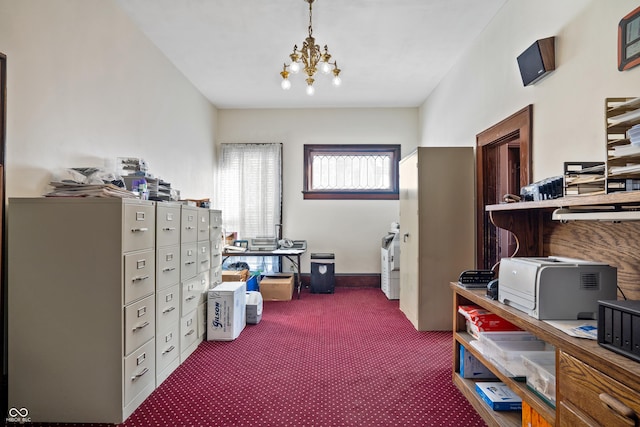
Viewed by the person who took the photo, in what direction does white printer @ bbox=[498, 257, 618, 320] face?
facing the viewer and to the left of the viewer

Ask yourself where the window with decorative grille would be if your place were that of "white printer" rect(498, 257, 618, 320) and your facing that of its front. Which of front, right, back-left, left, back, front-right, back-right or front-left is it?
right

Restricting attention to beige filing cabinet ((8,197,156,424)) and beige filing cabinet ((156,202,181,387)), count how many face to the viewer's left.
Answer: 0

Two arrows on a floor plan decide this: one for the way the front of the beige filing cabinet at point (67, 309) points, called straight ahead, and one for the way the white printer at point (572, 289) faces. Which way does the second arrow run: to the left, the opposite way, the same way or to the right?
the opposite way

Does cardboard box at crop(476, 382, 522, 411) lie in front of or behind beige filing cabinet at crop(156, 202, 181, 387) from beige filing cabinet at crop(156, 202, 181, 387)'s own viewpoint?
in front

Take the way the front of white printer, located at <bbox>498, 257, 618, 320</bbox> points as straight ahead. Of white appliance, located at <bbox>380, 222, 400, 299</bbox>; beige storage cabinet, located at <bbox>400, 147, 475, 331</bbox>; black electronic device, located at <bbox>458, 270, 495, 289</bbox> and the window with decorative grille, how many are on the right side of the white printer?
4

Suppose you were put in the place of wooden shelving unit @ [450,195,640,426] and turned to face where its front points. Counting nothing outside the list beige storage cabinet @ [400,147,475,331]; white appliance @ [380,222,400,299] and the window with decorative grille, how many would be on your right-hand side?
3

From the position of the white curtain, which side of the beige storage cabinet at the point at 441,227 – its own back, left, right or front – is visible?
front

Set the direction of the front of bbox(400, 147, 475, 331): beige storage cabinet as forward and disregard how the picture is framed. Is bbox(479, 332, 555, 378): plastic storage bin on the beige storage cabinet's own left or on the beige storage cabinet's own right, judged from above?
on the beige storage cabinet's own left
